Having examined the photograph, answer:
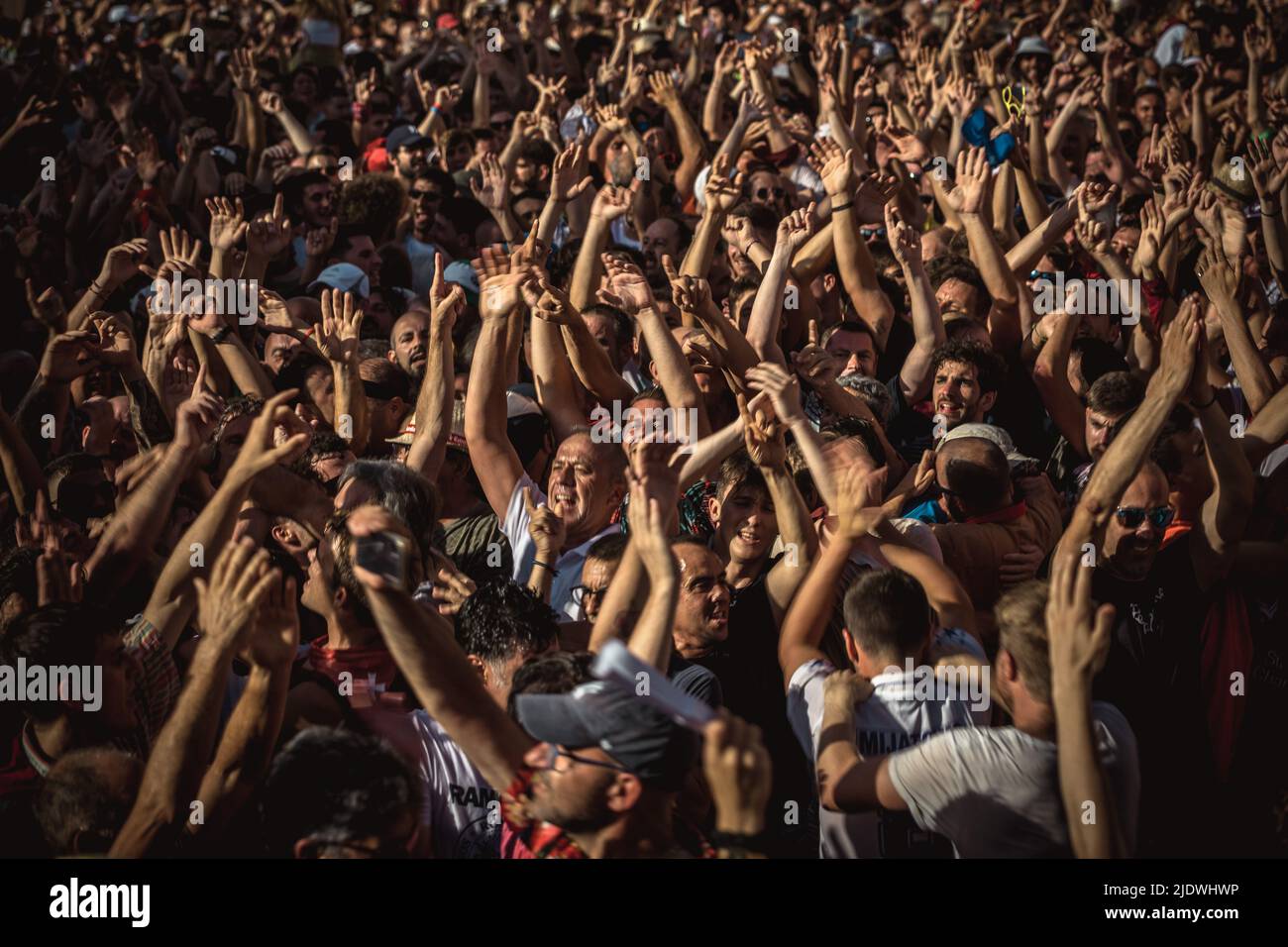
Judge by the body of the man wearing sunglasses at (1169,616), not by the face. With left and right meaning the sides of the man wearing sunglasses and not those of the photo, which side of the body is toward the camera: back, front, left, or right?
front
